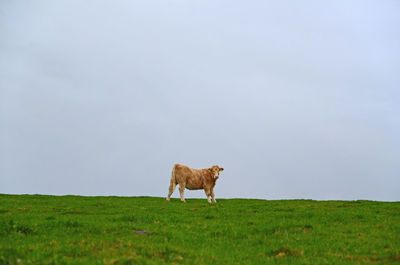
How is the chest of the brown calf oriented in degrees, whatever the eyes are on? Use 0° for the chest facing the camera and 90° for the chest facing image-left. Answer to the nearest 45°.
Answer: approximately 270°
